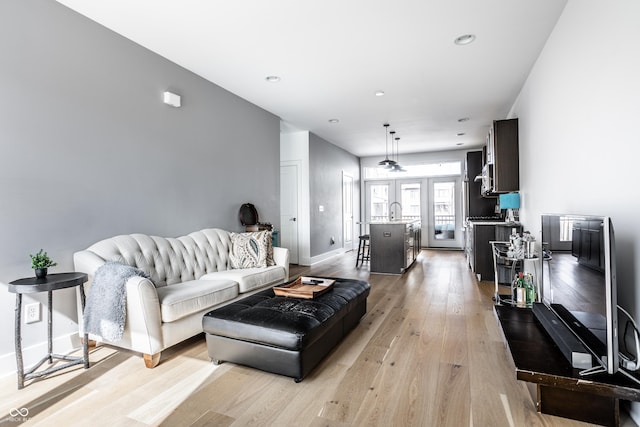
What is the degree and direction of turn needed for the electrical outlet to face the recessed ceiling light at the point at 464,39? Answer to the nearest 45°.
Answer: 0° — it already faces it

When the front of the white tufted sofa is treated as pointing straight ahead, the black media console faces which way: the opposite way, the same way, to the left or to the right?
the opposite way

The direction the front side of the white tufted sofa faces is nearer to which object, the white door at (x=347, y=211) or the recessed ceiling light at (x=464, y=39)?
the recessed ceiling light

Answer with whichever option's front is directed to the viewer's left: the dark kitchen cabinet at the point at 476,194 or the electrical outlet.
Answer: the dark kitchen cabinet

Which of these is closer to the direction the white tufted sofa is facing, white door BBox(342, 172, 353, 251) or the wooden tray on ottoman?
the wooden tray on ottoman

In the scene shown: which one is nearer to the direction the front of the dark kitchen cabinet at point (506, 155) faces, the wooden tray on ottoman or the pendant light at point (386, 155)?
the pendant light

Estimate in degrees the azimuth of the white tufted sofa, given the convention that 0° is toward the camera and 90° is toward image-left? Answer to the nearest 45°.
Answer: approximately 315°

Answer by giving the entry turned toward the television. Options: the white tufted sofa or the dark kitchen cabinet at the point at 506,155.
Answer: the white tufted sofa

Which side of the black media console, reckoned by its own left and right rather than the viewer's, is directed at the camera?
left

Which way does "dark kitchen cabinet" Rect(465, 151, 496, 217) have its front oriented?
to the viewer's left

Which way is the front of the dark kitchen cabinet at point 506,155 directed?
to the viewer's left

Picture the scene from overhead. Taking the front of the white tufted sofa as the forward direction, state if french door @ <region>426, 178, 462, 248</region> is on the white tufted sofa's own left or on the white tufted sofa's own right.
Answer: on the white tufted sofa's own left

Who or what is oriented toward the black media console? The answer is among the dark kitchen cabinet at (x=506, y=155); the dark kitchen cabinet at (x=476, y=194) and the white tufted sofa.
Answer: the white tufted sofa
